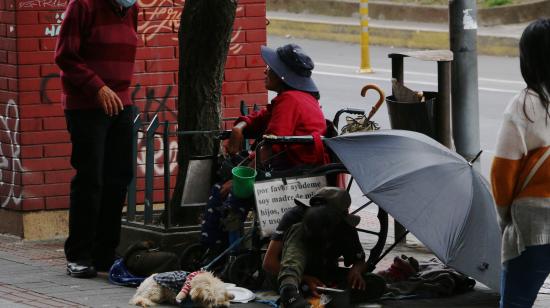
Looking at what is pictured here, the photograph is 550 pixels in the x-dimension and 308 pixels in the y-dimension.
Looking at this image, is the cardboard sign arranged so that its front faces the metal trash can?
no

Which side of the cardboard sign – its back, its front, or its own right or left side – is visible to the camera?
front

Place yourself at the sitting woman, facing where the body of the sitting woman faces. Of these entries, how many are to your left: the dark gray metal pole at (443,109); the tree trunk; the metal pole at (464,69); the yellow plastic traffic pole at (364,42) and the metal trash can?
0

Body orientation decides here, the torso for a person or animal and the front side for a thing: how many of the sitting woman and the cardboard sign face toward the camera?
1

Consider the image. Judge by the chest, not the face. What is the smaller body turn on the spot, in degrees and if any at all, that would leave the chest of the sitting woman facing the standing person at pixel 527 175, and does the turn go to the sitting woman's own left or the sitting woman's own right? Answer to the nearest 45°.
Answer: approximately 135° to the sitting woman's own left

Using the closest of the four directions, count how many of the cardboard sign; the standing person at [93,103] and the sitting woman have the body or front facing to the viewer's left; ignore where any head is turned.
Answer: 1

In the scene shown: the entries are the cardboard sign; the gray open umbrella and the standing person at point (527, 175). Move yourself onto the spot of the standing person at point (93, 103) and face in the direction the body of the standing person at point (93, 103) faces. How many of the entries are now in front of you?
3

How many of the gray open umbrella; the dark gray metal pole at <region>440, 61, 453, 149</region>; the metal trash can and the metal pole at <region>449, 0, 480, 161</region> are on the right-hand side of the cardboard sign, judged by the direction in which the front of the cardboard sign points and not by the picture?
0

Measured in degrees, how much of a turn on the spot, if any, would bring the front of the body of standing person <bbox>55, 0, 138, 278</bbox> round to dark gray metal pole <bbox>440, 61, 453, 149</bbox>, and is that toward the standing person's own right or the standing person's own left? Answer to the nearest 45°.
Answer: approximately 45° to the standing person's own left

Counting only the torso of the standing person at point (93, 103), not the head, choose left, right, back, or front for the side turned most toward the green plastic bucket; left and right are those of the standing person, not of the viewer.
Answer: front

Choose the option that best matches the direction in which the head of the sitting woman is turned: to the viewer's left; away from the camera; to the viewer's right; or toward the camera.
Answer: to the viewer's left

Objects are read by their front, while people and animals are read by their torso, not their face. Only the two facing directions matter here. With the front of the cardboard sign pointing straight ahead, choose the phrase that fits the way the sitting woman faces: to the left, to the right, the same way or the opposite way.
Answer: to the right

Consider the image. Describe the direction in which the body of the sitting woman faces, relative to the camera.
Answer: to the viewer's left

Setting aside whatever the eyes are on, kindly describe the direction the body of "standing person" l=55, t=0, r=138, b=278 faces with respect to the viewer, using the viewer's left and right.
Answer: facing the viewer and to the right of the viewer
